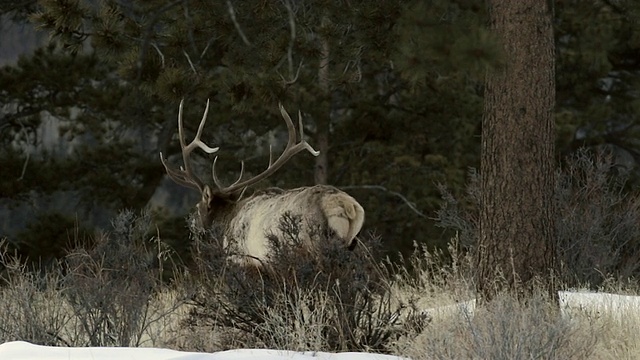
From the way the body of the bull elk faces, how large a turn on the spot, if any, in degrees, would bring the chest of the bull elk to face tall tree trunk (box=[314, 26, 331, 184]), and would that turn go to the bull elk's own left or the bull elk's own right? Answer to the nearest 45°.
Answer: approximately 45° to the bull elk's own right

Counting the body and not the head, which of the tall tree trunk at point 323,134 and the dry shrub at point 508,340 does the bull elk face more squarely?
the tall tree trunk

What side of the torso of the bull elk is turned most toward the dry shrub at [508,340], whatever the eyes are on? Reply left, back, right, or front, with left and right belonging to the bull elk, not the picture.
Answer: back

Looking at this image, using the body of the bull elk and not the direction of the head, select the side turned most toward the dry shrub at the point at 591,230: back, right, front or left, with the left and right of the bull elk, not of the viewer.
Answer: right

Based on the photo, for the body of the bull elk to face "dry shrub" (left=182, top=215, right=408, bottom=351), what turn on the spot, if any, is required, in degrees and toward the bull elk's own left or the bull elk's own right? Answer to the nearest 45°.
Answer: approximately 135° to the bull elk's own left

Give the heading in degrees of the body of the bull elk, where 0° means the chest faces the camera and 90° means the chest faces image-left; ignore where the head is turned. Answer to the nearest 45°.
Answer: approximately 135°

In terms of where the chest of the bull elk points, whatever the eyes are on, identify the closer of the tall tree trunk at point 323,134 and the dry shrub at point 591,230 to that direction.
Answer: the tall tree trunk

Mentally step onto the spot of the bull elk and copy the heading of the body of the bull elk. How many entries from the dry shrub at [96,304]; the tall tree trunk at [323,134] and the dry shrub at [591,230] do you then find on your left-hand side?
1
